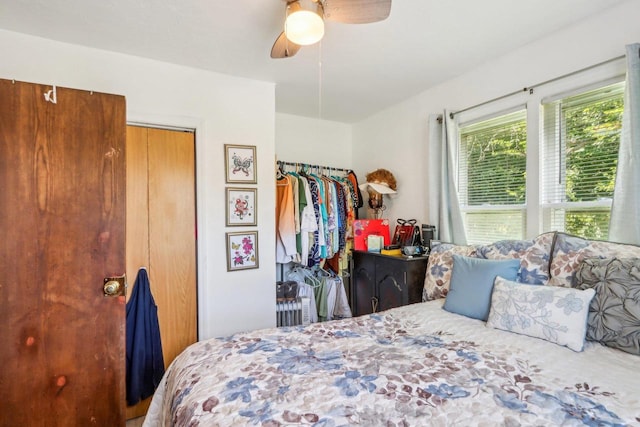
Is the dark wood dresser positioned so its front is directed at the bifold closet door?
no

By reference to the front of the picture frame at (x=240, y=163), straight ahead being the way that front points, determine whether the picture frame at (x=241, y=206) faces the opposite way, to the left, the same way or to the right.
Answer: the same way

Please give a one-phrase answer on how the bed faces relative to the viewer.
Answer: facing the viewer and to the left of the viewer

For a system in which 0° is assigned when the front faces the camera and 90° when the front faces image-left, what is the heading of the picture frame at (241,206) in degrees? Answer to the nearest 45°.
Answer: approximately 0°

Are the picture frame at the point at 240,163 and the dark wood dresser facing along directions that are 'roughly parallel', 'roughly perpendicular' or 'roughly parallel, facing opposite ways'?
roughly parallel

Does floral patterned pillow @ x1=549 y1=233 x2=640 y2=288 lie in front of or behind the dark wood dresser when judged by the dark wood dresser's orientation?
in front

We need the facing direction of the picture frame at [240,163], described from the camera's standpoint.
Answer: facing the viewer

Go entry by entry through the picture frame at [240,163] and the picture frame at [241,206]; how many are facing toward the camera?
2
